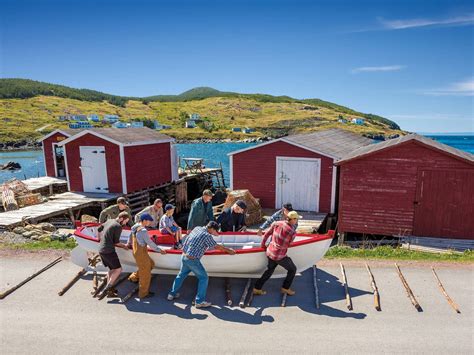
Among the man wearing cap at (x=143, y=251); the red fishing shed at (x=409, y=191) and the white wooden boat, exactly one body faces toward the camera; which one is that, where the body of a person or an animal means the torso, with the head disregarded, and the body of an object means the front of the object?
the red fishing shed

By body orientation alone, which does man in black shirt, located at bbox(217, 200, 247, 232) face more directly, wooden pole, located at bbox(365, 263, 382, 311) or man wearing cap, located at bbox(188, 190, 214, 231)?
the wooden pole

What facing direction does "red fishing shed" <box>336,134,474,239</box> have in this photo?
toward the camera

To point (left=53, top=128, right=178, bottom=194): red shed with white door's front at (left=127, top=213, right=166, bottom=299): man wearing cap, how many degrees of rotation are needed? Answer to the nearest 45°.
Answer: approximately 45° to its left

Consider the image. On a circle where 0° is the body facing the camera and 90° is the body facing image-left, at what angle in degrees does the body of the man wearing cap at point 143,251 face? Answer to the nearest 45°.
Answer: approximately 270°

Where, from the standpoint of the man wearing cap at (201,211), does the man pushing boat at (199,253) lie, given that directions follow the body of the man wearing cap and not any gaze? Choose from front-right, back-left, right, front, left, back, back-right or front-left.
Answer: front-right

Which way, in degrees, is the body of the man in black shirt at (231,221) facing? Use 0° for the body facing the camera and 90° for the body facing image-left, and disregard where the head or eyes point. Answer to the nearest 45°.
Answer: approximately 315°

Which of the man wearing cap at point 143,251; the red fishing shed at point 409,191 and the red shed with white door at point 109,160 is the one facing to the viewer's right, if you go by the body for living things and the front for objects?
the man wearing cap

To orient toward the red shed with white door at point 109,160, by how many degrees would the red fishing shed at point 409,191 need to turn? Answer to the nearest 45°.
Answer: approximately 90° to its right

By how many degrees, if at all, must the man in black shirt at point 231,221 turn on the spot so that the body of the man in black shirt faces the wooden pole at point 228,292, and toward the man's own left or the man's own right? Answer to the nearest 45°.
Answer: approximately 45° to the man's own right

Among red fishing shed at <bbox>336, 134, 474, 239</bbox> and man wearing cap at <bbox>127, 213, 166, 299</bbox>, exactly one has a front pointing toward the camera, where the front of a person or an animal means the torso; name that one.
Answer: the red fishing shed

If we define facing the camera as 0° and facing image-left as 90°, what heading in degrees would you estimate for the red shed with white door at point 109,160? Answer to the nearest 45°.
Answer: approximately 45°

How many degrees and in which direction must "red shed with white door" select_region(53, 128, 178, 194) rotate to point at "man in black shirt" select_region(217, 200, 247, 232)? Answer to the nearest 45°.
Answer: approximately 45° to its left
